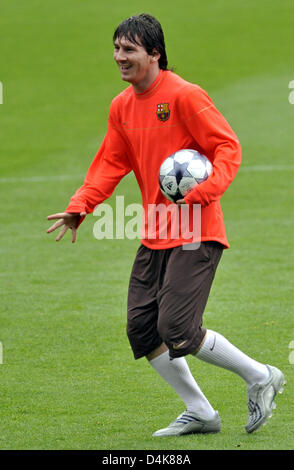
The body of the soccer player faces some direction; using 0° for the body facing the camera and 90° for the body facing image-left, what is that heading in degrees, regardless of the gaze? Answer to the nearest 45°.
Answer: approximately 45°
